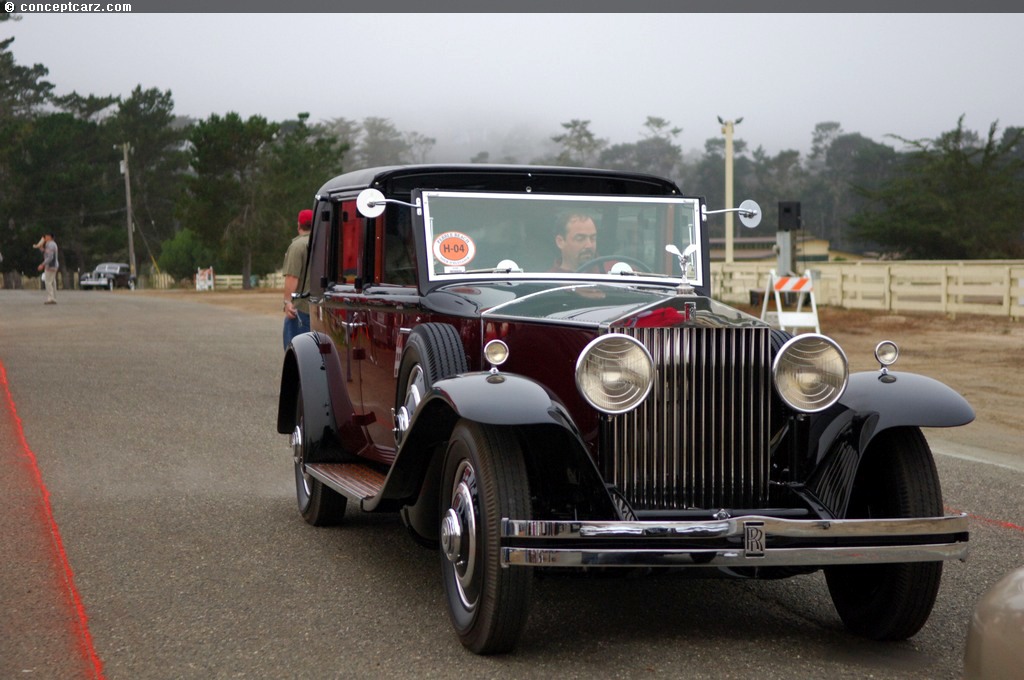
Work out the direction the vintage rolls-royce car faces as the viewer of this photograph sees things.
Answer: facing the viewer and to the right of the viewer

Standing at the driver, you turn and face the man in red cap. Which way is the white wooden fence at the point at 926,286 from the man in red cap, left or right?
right

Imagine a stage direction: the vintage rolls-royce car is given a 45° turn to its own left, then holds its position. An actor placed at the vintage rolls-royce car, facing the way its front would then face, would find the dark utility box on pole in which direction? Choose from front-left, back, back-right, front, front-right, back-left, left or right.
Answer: left

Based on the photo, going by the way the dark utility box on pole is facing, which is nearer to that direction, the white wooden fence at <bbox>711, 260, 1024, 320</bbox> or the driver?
the driver

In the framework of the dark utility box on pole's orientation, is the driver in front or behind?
in front

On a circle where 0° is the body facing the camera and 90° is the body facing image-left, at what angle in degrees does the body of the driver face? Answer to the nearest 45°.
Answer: approximately 315°

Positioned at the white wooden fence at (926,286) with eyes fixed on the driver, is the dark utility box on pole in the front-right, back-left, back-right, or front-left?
front-right

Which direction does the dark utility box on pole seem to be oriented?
toward the camera
